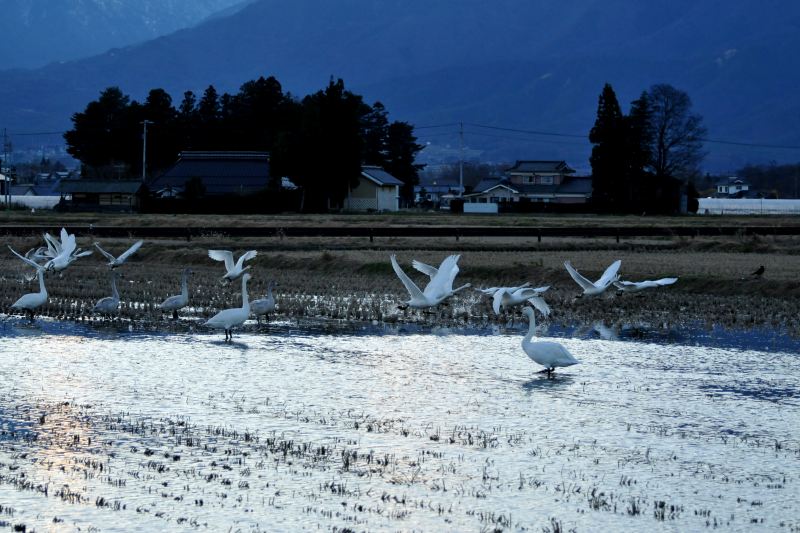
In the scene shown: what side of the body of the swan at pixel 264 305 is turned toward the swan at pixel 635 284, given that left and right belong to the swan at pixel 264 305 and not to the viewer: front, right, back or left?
front

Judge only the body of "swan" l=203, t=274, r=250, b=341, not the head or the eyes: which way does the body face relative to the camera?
to the viewer's right

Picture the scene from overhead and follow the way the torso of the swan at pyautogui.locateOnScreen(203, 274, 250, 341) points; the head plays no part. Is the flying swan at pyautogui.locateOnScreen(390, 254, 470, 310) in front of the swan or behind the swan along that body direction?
in front

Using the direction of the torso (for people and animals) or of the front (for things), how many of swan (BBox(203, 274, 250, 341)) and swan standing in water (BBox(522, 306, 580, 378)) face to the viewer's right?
1

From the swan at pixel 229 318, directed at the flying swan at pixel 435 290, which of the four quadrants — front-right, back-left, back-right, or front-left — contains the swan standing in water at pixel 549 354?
front-right

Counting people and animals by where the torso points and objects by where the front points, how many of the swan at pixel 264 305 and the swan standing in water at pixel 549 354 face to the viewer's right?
1

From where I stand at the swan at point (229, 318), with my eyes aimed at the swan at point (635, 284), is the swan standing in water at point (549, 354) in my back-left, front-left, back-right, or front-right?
front-right

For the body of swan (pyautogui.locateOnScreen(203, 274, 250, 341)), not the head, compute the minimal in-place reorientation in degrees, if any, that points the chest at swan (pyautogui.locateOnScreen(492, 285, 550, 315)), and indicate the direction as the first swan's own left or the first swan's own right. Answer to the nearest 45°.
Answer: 0° — it already faces it

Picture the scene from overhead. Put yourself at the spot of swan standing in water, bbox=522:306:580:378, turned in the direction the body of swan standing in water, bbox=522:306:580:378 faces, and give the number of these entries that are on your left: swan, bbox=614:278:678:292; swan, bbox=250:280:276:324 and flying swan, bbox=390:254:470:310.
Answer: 0

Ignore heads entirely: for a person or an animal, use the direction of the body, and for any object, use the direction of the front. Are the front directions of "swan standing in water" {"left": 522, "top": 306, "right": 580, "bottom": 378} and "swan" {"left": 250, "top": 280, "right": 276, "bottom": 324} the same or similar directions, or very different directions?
very different directions

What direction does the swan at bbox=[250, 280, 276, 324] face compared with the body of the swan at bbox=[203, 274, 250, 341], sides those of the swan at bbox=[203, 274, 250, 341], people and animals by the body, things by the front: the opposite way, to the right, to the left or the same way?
the same way

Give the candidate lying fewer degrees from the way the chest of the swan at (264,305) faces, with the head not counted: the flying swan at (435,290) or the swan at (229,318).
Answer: the flying swan

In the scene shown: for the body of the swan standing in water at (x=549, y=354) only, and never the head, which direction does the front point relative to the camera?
to the viewer's left

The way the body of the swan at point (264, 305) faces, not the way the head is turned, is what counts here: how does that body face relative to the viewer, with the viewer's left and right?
facing to the right of the viewer
